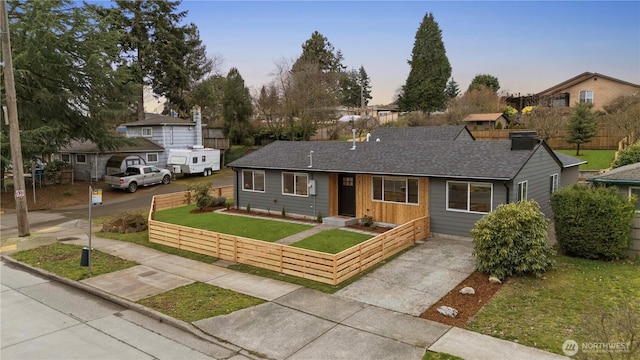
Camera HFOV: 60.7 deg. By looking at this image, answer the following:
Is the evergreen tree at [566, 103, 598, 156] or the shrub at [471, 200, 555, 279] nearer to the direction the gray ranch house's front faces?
the shrub

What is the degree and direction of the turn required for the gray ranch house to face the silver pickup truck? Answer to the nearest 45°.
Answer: approximately 90° to its right

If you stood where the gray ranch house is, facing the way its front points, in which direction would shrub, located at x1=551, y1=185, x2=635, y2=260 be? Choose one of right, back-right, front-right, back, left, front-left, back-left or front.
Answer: left

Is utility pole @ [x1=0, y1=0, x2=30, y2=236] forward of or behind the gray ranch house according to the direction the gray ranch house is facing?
forward

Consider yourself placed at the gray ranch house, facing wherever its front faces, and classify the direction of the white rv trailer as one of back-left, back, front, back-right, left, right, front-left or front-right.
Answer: right

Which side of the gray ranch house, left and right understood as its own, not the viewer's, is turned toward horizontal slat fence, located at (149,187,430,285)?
front

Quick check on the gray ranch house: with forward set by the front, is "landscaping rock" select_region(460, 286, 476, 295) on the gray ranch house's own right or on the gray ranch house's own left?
on the gray ranch house's own left

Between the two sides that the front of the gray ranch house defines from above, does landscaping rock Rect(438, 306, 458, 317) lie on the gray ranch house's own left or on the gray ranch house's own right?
on the gray ranch house's own left

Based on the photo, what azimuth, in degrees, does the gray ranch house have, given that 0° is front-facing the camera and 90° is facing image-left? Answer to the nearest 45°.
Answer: approximately 45°

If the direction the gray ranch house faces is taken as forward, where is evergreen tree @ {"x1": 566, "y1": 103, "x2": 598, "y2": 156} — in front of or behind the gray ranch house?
behind

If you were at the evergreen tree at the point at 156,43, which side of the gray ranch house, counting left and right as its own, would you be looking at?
right
